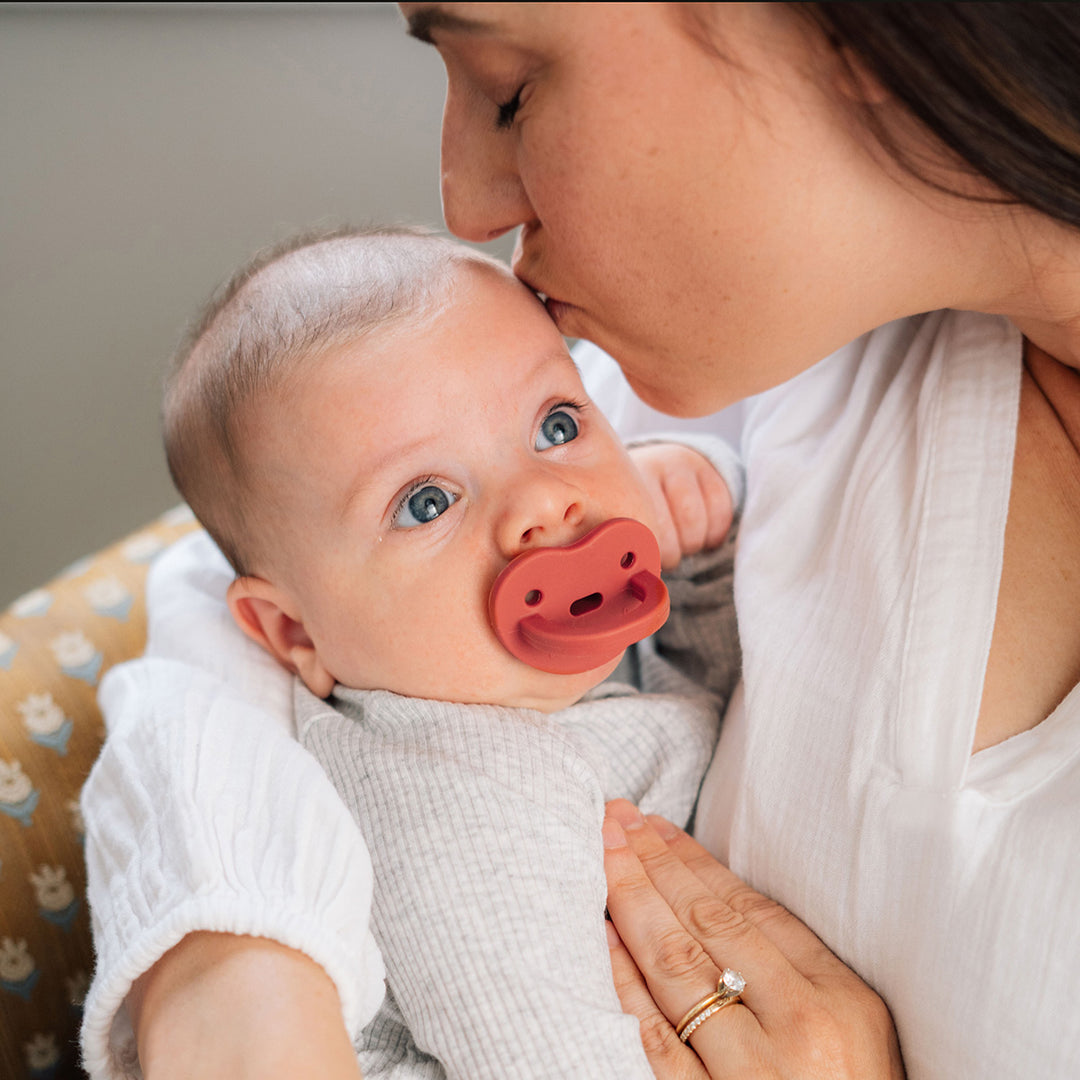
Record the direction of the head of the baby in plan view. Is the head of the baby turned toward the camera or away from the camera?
toward the camera

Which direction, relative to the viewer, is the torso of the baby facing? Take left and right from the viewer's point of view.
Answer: facing the viewer and to the right of the viewer

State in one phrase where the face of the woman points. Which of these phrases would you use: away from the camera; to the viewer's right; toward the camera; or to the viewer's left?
to the viewer's left
